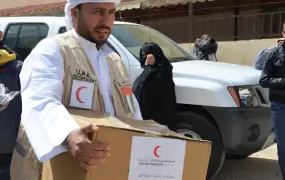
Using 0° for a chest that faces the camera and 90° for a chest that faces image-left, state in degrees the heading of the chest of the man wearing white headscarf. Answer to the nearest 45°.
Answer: approximately 315°

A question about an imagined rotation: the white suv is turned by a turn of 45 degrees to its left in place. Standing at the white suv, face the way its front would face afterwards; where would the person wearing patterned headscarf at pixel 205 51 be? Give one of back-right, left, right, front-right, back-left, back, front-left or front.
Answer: left

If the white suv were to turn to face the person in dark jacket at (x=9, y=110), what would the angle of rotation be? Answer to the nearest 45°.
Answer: approximately 90° to its right

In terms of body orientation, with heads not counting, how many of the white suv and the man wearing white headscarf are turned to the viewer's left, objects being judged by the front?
0

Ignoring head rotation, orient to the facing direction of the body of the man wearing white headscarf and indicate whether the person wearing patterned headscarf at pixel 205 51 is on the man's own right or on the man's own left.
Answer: on the man's own left

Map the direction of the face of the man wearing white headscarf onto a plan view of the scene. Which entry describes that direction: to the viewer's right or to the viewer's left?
to the viewer's right

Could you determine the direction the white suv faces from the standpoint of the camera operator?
facing the viewer and to the right of the viewer

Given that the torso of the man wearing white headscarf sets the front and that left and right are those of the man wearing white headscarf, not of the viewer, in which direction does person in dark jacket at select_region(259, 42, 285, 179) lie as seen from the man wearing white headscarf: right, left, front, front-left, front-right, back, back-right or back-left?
left
